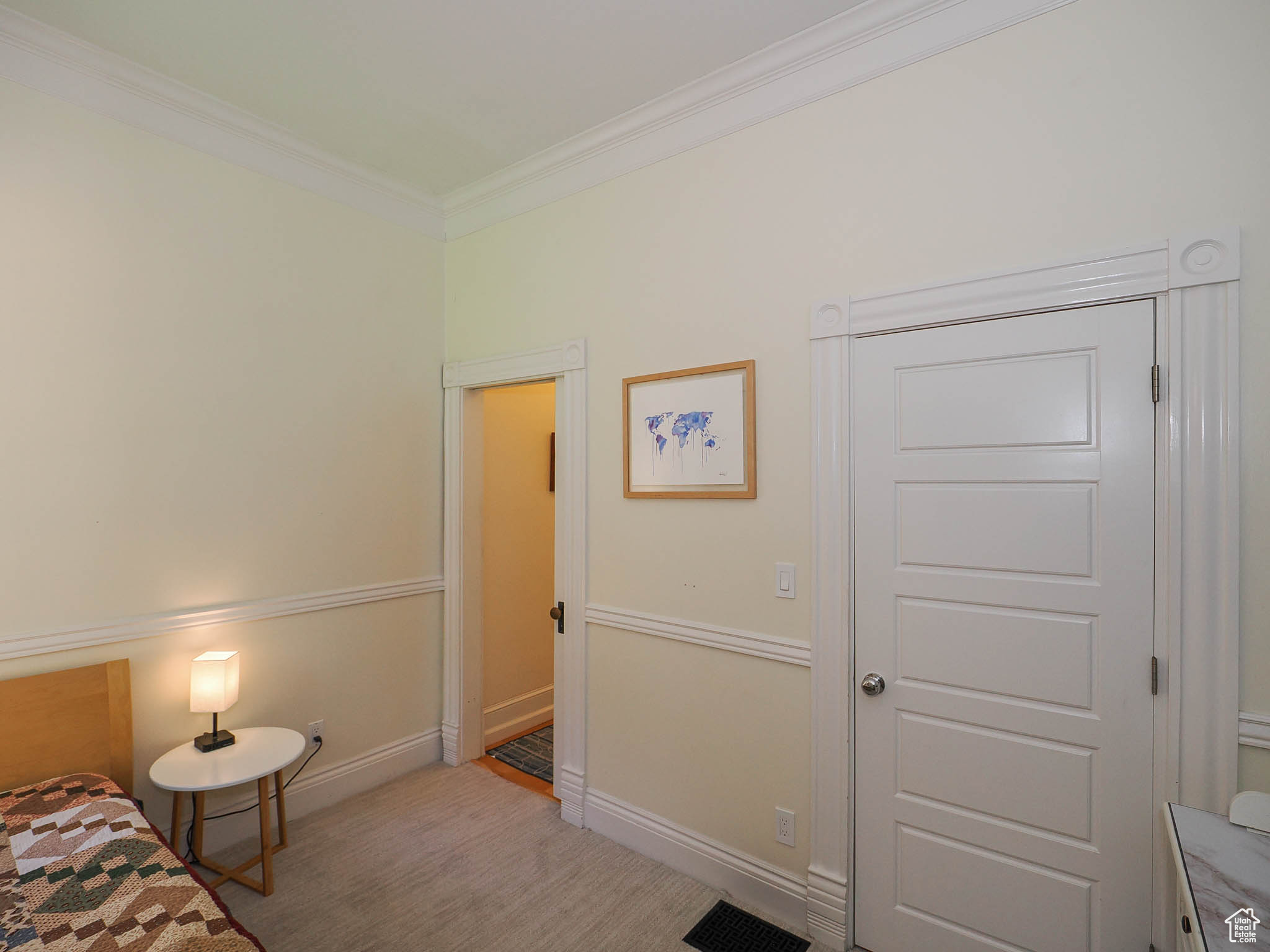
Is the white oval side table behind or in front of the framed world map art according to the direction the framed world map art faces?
in front

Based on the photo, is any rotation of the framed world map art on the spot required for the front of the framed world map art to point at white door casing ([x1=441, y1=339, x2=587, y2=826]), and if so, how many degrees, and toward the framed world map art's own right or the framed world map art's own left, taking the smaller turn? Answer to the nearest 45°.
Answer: approximately 90° to the framed world map art's own right

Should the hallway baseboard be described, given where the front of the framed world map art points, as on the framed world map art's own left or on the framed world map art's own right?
on the framed world map art's own right

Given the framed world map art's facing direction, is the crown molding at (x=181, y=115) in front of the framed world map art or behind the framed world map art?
in front

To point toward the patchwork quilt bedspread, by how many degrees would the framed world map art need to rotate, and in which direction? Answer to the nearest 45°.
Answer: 0° — it already faces it

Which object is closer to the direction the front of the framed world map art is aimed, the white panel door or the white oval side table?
the white oval side table

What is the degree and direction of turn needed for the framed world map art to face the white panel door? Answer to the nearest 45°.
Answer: approximately 90° to its left

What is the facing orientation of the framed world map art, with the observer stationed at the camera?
facing the viewer and to the left of the viewer

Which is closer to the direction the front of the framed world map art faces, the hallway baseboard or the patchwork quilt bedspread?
the patchwork quilt bedspread

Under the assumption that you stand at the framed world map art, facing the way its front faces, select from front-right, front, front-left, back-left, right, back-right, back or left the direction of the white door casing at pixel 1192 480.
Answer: left

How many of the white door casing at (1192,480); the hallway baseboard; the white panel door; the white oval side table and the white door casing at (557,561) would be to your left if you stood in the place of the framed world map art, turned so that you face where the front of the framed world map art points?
2

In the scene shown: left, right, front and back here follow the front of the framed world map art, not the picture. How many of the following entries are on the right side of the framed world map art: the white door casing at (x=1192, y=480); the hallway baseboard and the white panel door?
1
